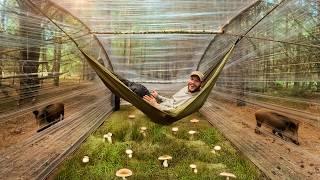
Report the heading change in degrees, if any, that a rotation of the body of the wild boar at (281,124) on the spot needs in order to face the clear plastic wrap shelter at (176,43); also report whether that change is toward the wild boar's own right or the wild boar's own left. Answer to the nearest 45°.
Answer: approximately 180°

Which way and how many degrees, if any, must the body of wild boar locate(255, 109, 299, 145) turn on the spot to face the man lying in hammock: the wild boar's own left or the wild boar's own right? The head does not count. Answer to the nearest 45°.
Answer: approximately 90° to the wild boar's own right

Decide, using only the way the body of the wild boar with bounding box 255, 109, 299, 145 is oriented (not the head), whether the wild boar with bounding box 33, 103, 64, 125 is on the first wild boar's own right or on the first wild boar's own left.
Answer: on the first wild boar's own right
